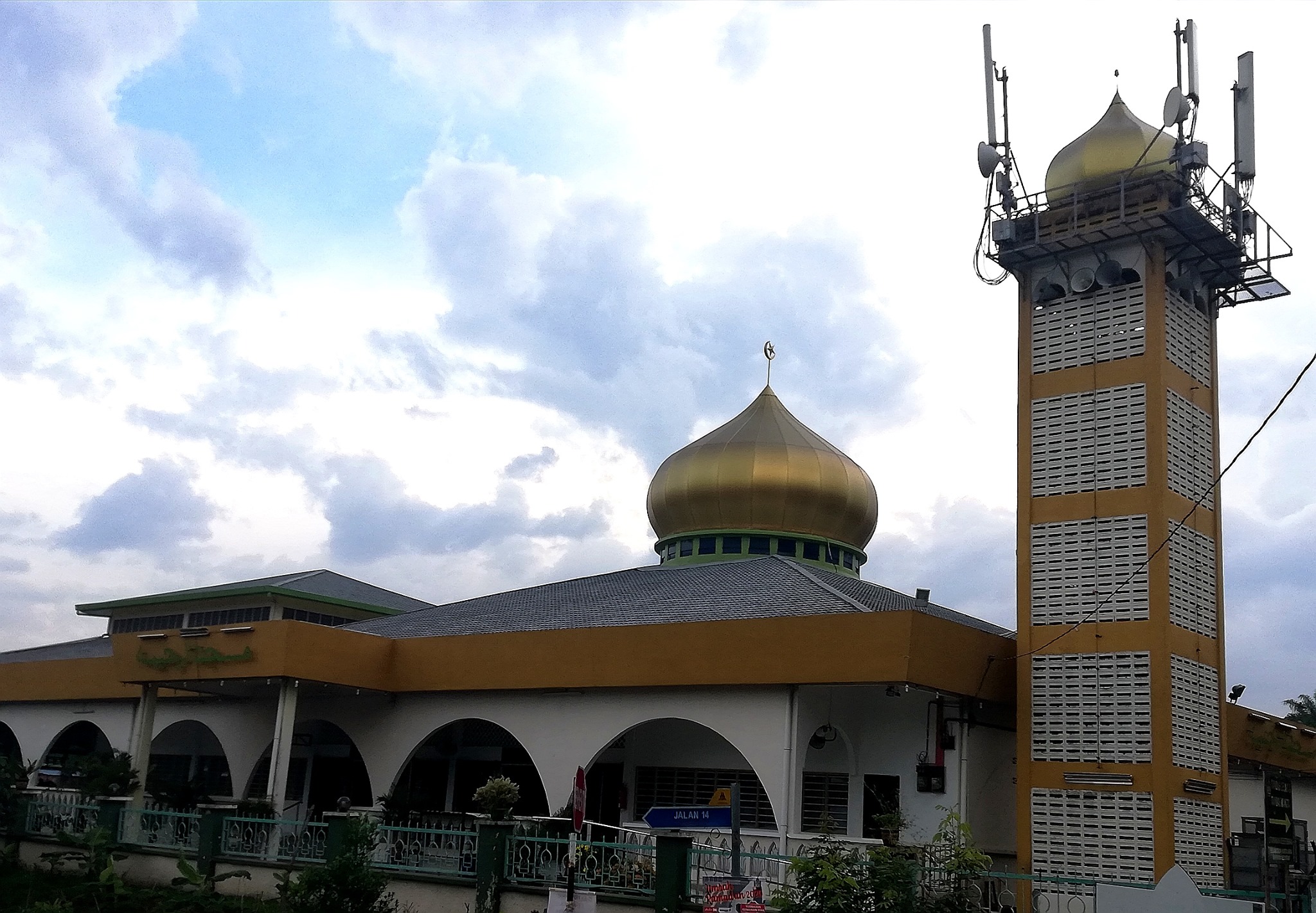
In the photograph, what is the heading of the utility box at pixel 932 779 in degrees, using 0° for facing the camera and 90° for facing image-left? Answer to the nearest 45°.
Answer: approximately 0°

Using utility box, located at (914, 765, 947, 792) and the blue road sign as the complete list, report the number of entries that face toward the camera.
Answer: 2

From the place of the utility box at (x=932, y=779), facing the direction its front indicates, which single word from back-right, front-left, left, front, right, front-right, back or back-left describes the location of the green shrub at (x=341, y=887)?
front-right

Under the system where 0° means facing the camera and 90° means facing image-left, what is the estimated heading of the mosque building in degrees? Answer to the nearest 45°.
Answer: approximately 45°

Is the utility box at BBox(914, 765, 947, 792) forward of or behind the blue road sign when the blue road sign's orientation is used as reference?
behind

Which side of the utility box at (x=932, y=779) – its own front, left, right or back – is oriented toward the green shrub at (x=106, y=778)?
right

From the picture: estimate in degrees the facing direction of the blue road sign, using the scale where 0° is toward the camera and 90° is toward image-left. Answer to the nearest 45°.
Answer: approximately 0°

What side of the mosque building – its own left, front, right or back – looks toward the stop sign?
front

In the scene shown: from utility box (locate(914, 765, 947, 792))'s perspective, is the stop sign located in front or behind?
in front
